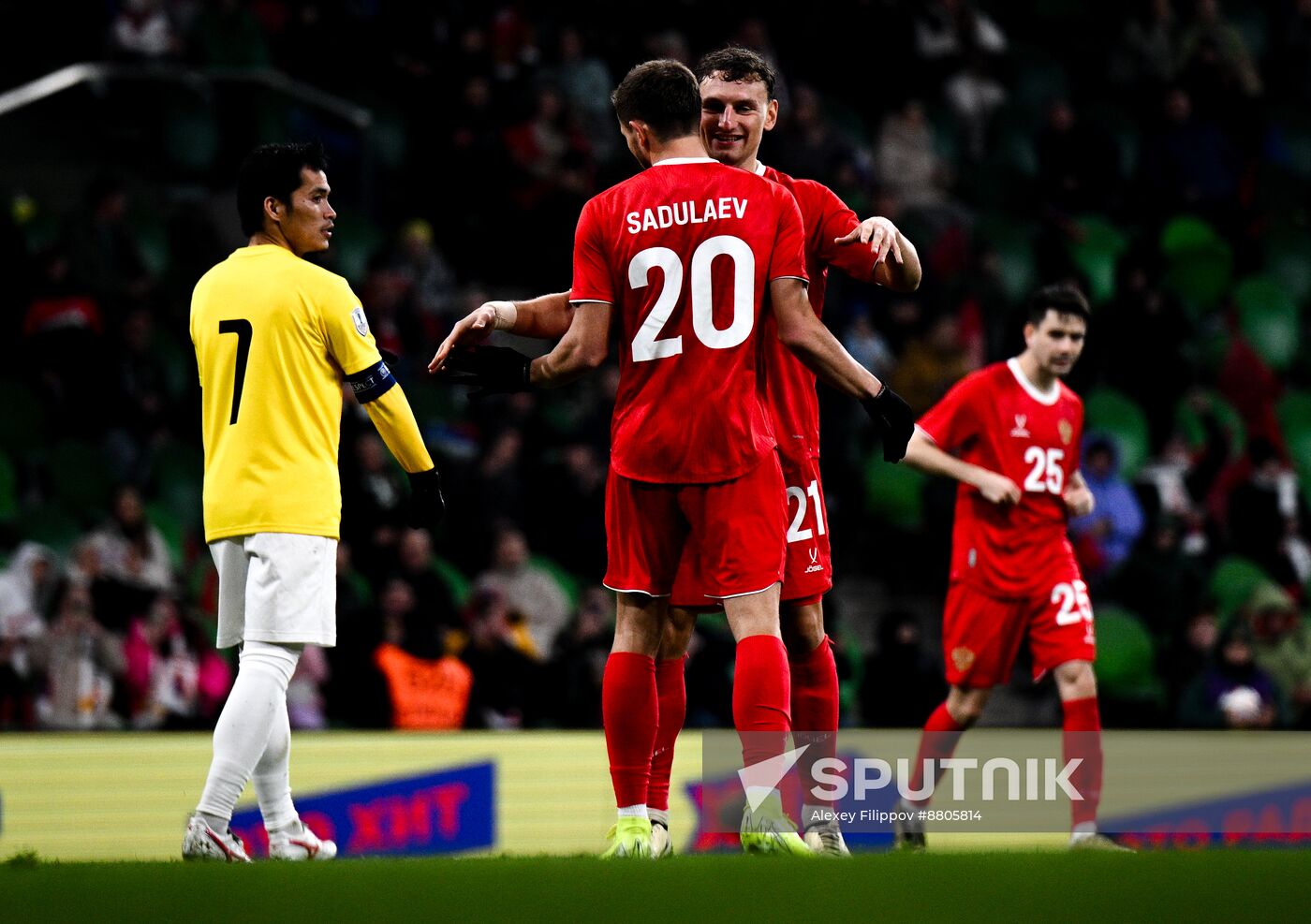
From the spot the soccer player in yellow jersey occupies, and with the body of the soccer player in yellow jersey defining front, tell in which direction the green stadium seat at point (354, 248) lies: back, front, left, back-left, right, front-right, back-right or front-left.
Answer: front-left

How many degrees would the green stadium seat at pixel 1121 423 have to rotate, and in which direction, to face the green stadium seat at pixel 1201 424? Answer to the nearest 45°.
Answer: approximately 135° to its left

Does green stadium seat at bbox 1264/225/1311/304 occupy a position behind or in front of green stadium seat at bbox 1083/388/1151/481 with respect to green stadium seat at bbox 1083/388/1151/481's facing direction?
behind

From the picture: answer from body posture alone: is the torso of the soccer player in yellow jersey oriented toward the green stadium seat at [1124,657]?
yes

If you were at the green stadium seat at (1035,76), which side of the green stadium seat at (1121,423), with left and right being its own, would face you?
back

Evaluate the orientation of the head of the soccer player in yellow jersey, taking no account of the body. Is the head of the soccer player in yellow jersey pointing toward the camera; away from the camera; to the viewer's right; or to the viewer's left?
to the viewer's right

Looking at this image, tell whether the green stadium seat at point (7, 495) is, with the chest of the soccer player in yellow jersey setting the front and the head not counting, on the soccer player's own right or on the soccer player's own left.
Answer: on the soccer player's own left

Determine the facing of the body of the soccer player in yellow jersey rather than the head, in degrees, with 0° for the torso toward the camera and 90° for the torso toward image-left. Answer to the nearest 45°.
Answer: approximately 225°

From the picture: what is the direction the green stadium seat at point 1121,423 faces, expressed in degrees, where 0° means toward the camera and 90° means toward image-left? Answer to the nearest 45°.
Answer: approximately 0°
